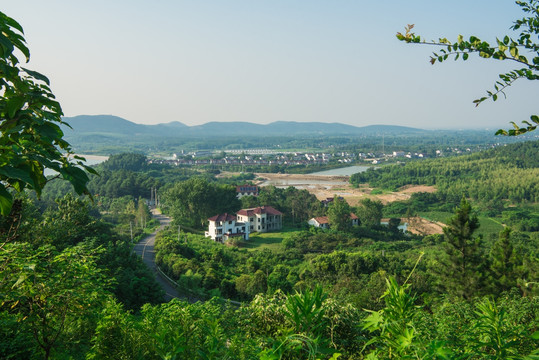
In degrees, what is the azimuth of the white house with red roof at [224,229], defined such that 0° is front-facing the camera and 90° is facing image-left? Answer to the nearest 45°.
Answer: approximately 315°

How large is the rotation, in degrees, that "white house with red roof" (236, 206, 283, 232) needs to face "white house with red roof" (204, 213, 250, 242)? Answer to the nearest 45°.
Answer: approximately 90° to its right

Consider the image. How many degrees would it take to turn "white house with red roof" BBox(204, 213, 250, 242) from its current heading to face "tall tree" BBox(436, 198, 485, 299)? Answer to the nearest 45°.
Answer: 0° — it already faces it

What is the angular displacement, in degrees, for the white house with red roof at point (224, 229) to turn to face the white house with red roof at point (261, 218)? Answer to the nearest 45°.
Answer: approximately 90° to its left

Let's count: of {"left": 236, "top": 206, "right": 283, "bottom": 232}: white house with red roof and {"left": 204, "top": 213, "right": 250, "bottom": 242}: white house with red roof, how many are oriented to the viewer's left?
0

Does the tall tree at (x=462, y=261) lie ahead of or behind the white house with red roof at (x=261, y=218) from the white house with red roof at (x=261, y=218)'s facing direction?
ahead

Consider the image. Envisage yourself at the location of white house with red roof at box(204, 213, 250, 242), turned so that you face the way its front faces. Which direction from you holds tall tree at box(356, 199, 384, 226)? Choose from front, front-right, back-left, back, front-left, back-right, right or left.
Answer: front-left

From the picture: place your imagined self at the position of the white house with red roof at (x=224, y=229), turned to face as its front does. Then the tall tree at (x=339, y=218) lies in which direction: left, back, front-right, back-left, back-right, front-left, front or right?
front-left

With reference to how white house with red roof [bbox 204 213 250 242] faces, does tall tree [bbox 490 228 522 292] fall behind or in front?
in front
